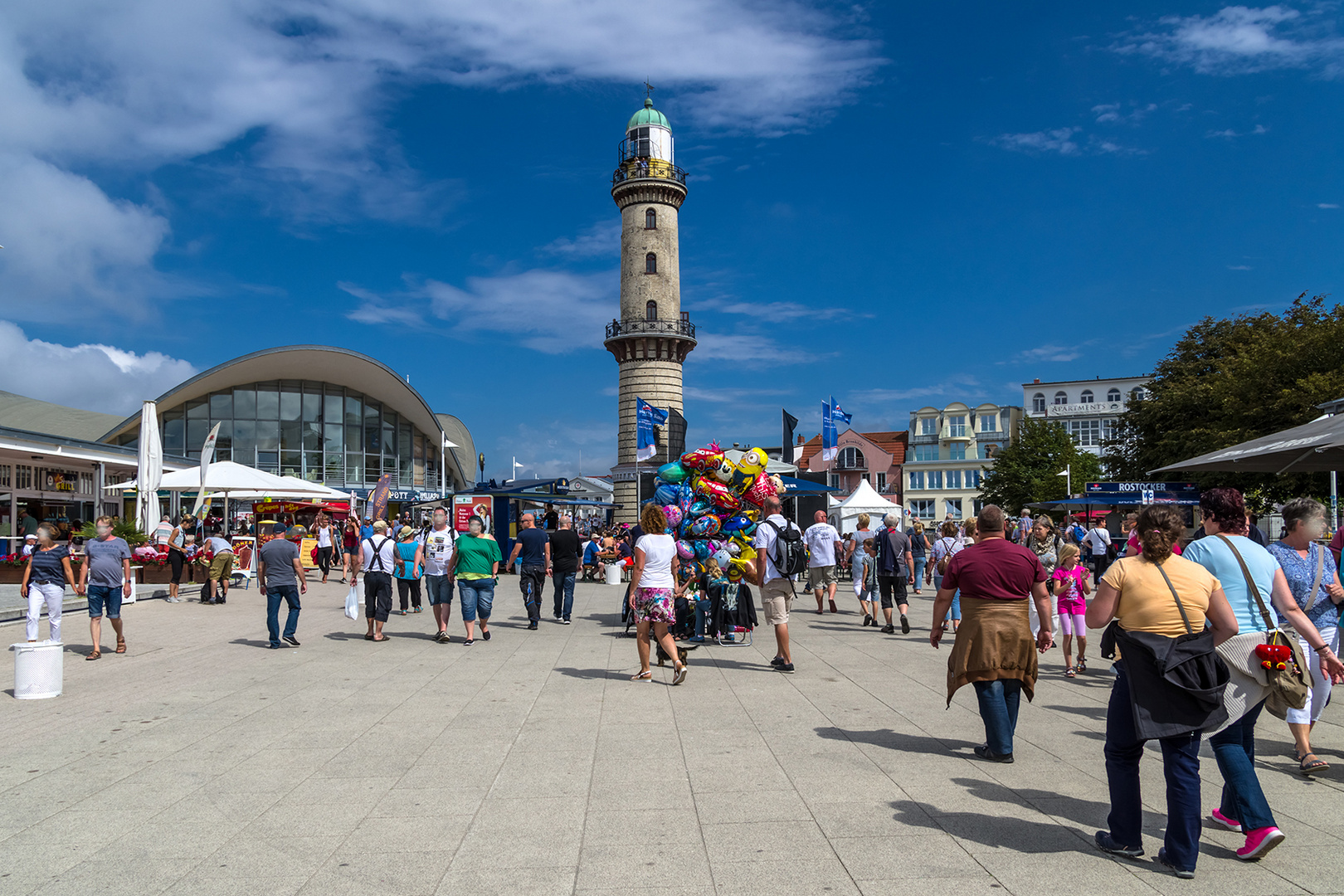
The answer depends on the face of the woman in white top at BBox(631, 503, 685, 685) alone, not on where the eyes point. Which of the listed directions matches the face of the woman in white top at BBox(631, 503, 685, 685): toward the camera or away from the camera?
away from the camera

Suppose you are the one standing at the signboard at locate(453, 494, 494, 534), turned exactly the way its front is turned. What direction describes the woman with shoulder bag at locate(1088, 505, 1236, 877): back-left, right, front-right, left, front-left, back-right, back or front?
front

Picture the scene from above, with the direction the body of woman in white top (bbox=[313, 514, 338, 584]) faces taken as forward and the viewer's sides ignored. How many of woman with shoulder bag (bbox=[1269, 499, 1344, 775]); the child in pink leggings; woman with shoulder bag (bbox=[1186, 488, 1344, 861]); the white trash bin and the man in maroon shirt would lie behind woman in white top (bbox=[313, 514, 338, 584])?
0

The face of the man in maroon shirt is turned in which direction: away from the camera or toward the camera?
away from the camera

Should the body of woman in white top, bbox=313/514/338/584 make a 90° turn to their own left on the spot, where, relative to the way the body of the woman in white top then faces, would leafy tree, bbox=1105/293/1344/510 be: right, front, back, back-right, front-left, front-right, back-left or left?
front

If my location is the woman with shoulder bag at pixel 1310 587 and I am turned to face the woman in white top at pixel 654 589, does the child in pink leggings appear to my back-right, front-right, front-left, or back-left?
front-right

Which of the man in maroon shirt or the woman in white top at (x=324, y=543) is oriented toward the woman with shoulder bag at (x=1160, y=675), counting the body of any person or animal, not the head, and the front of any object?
the woman in white top

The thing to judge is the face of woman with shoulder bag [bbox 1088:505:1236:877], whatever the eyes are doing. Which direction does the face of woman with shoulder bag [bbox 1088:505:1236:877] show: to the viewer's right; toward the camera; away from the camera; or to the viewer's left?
away from the camera

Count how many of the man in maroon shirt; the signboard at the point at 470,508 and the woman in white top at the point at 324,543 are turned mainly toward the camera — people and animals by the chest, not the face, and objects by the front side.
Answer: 2

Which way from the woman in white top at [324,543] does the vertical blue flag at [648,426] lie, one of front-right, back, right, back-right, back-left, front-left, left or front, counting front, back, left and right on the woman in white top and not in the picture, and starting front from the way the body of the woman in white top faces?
left

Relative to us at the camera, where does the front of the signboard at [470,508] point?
facing the viewer

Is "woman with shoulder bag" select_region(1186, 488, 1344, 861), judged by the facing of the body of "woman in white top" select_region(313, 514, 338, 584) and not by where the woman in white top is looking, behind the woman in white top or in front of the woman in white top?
in front

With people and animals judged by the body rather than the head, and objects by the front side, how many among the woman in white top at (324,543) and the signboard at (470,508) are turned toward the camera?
2

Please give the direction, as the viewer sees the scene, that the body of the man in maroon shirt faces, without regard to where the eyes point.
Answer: away from the camera
